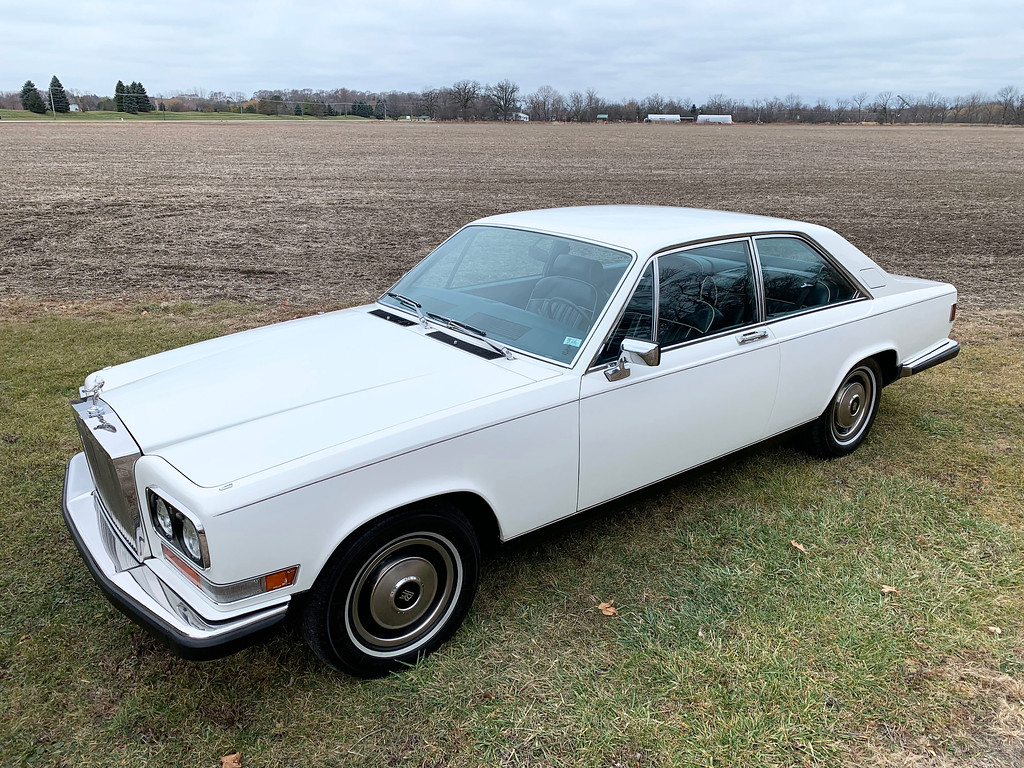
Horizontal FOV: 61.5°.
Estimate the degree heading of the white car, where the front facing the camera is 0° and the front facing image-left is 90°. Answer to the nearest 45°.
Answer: approximately 45°
